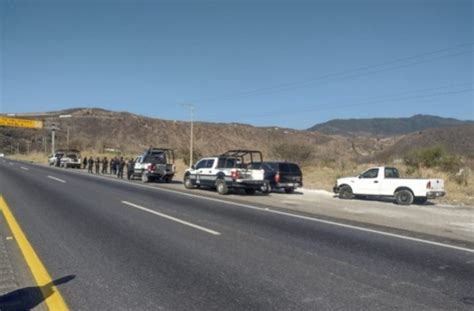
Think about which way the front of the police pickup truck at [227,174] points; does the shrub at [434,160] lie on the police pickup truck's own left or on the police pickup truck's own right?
on the police pickup truck's own right

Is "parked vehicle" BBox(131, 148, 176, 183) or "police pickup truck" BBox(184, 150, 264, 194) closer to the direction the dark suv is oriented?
the parked vehicle

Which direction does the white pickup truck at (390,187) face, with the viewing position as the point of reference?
facing away from the viewer and to the left of the viewer

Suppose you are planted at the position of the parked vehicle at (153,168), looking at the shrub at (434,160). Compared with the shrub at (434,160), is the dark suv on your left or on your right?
right

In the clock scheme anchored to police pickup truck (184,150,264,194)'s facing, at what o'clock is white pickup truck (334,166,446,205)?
The white pickup truck is roughly at 5 o'clock from the police pickup truck.

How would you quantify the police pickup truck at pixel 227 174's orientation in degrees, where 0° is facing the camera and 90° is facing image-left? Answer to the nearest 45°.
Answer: approximately 135°

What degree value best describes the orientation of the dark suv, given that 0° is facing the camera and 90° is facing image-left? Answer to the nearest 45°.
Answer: approximately 135°

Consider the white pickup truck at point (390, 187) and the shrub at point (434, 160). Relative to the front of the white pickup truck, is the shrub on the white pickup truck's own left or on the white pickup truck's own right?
on the white pickup truck's own right
